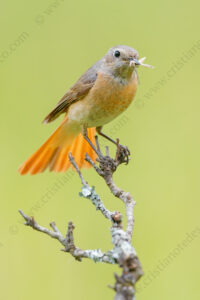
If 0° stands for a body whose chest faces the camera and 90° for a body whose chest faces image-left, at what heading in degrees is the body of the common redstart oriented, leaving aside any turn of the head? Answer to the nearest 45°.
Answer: approximately 315°
